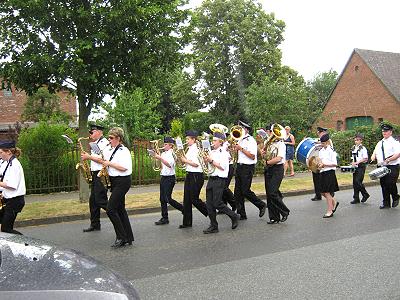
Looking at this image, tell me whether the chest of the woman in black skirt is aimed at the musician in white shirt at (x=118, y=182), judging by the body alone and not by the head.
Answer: yes

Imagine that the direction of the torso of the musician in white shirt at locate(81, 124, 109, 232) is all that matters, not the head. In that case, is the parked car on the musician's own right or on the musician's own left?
on the musician's own left

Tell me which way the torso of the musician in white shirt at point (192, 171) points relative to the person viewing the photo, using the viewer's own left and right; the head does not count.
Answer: facing to the left of the viewer

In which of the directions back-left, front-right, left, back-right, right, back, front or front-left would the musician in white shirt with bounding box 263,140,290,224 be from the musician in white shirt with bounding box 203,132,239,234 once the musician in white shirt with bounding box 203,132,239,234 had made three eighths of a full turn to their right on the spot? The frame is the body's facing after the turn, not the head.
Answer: front

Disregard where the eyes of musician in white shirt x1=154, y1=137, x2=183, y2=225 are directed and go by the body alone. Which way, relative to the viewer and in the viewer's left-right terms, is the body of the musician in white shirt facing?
facing to the left of the viewer

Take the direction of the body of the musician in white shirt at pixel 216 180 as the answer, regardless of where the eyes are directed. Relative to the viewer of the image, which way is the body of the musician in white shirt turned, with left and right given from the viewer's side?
facing to the left of the viewer

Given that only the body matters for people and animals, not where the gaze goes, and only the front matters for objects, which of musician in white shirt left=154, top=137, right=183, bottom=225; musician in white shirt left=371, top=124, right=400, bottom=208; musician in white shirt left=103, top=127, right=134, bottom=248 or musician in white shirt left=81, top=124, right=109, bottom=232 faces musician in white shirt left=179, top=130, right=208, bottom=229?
musician in white shirt left=371, top=124, right=400, bottom=208

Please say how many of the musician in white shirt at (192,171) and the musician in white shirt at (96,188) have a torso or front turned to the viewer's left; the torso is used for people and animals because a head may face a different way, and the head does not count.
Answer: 2

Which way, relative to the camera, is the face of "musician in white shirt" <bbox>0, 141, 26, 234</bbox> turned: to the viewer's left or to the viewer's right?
to the viewer's left

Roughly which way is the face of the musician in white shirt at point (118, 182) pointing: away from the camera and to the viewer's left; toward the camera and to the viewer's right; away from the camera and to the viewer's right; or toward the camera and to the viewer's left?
toward the camera and to the viewer's left

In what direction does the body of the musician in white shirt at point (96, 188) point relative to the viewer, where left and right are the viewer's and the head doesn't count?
facing to the left of the viewer

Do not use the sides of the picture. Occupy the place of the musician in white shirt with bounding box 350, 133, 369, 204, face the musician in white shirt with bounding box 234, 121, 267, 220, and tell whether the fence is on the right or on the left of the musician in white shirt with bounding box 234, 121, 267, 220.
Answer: right

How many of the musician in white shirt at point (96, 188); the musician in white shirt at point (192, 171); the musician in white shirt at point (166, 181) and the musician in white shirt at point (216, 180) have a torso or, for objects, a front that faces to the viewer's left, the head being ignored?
4

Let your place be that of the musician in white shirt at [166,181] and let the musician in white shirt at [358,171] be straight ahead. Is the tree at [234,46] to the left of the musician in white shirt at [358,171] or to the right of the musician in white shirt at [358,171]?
left

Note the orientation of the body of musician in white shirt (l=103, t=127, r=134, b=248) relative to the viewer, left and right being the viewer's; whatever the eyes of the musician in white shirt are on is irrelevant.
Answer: facing to the left of the viewer

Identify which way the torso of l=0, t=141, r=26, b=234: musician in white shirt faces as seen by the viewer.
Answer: to the viewer's left

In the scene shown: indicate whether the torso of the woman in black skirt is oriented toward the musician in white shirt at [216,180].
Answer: yes

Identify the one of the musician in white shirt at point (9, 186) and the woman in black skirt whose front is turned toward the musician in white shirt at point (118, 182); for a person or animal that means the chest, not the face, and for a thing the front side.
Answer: the woman in black skirt
